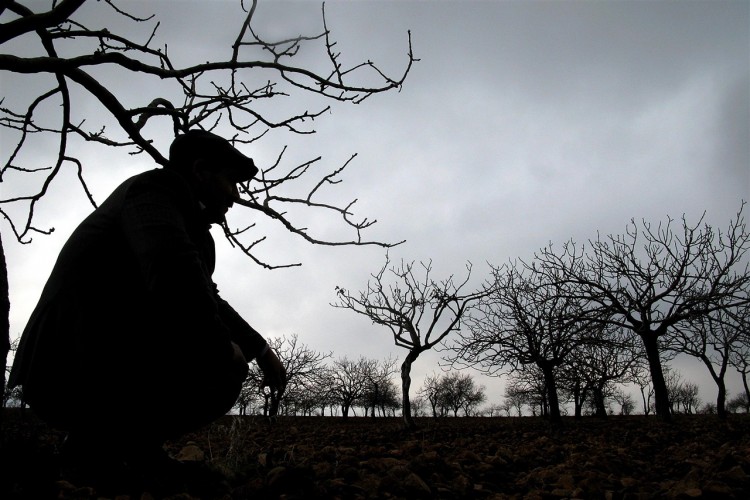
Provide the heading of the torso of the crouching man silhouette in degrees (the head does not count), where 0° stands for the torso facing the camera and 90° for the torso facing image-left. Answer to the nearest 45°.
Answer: approximately 270°
